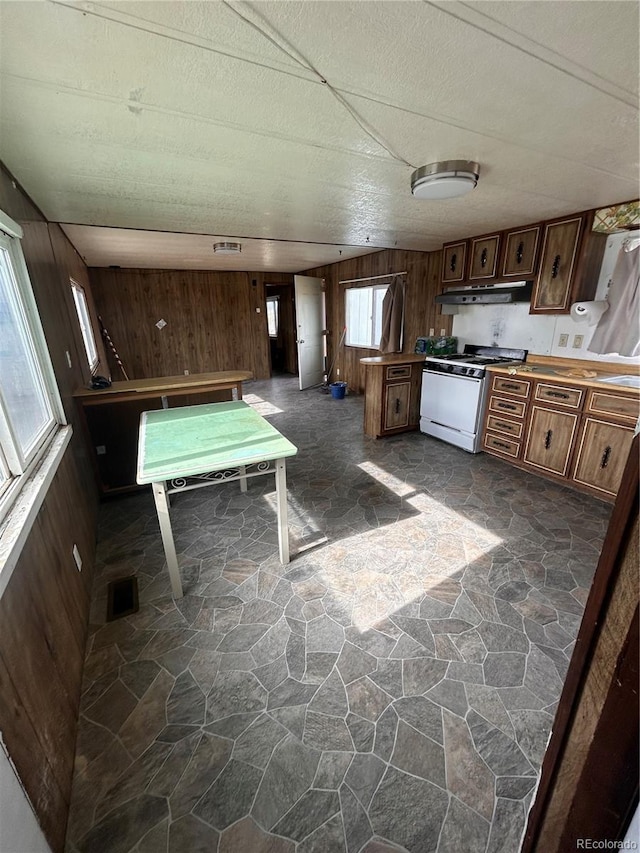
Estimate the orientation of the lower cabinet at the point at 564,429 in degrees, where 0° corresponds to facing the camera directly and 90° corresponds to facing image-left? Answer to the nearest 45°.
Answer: approximately 45°

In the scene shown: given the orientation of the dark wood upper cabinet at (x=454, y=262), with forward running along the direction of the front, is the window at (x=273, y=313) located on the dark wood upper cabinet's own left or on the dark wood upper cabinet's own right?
on the dark wood upper cabinet's own right

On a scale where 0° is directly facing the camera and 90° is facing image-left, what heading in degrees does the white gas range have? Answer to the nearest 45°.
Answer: approximately 45°

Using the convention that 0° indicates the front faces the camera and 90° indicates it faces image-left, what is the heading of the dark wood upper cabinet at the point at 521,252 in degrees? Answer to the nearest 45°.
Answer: approximately 45°

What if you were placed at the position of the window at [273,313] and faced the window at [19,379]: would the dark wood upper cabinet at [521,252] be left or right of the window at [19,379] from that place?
left

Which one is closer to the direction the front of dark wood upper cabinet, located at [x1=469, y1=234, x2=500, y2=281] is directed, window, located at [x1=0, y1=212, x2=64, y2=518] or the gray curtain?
the window

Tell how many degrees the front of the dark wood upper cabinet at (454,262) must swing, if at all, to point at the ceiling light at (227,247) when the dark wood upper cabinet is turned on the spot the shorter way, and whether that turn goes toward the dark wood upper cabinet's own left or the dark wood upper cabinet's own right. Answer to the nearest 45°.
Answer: approximately 45° to the dark wood upper cabinet's own right

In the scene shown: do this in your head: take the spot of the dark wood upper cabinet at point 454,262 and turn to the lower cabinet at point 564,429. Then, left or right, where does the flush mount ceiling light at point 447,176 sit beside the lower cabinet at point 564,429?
right
